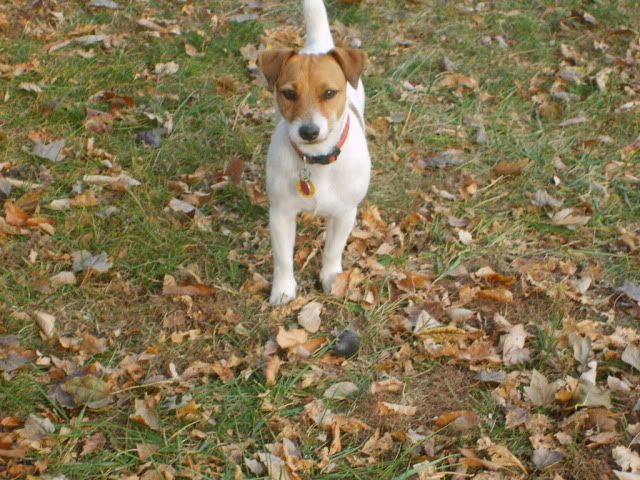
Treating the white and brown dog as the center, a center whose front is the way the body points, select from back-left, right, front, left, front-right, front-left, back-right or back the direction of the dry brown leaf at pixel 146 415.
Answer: front-right

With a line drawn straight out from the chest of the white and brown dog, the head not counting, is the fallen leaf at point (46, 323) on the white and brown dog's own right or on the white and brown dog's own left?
on the white and brown dog's own right

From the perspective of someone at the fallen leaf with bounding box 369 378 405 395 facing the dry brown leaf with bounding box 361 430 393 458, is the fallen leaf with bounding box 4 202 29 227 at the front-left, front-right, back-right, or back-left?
back-right

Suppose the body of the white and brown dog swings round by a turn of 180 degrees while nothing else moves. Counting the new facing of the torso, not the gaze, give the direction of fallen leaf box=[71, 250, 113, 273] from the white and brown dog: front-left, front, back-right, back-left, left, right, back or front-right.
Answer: left

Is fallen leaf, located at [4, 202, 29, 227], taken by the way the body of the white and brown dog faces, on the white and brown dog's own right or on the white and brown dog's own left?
on the white and brown dog's own right

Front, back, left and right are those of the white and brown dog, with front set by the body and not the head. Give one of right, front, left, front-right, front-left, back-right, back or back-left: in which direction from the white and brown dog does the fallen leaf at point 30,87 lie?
back-right

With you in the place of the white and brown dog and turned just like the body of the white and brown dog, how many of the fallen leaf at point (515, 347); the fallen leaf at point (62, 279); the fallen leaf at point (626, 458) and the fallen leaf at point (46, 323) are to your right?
2

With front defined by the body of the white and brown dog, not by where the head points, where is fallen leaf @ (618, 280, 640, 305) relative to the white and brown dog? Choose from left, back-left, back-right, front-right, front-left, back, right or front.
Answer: left

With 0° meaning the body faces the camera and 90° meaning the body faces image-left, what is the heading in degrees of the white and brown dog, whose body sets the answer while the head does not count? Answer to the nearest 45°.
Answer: approximately 0°

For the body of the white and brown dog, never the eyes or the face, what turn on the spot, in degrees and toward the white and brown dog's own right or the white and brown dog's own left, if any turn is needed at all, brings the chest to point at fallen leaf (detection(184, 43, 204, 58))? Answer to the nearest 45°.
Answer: approximately 180°
